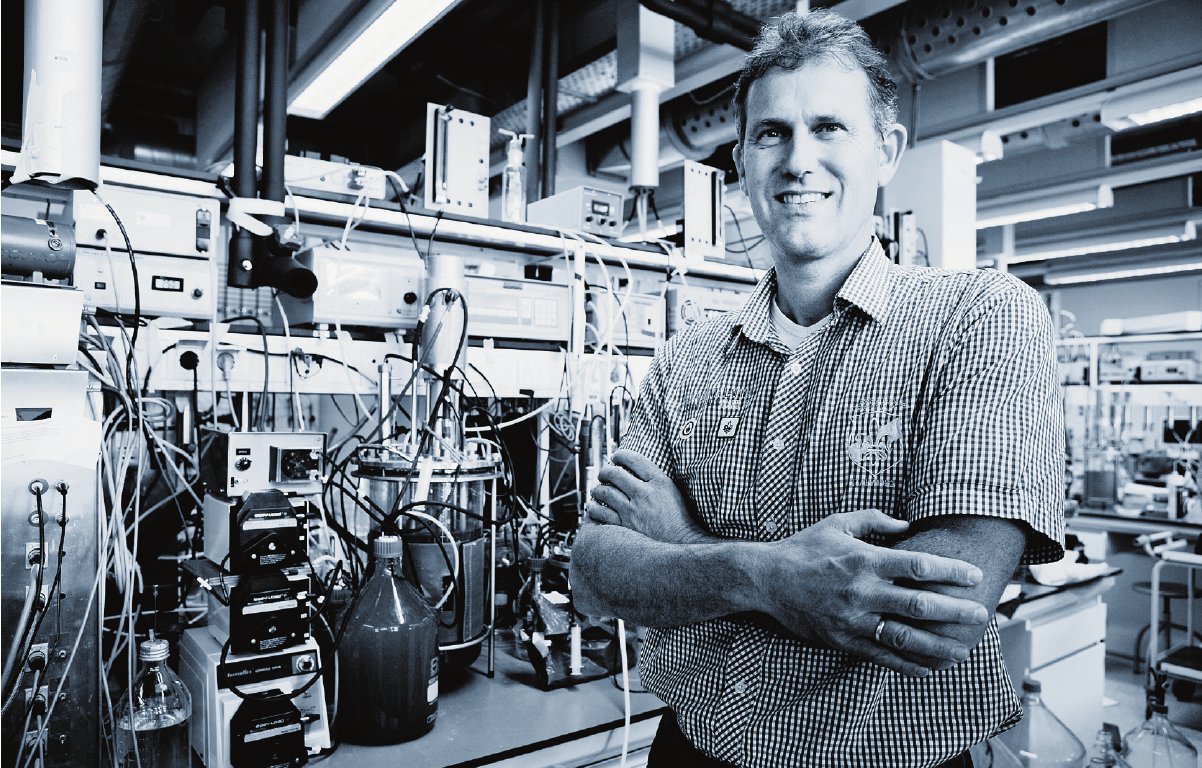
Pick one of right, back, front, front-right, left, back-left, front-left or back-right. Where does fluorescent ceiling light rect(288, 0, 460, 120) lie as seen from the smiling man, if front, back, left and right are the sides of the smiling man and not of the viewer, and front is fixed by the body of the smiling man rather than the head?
right

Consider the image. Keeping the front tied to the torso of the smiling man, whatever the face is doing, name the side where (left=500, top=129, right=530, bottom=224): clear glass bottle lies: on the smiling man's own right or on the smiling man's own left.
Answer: on the smiling man's own right

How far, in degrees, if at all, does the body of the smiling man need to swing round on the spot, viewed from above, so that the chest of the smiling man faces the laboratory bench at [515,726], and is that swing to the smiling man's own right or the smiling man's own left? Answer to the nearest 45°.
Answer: approximately 90° to the smiling man's own right

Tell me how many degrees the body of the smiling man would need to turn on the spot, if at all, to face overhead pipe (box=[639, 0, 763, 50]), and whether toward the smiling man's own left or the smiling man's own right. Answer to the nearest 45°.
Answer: approximately 135° to the smiling man's own right

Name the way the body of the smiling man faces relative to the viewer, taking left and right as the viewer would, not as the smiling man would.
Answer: facing the viewer and to the left of the viewer

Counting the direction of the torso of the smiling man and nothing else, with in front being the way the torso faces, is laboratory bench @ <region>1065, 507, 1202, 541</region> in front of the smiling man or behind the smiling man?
behind

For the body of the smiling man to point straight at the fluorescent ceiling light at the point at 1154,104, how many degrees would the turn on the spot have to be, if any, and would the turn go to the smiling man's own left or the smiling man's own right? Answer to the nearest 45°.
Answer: approximately 180°

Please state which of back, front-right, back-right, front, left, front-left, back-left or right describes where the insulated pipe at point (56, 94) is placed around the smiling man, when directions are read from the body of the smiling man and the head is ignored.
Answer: front-right

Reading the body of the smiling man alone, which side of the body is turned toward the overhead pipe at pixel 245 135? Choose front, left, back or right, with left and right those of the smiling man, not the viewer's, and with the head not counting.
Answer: right

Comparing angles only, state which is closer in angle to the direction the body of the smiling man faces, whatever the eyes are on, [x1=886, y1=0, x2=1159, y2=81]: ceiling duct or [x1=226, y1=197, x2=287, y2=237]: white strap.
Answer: the white strap

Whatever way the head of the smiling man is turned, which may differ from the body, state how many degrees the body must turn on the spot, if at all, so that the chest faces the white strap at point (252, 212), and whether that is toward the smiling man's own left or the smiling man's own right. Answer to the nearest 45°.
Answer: approximately 45° to the smiling man's own right

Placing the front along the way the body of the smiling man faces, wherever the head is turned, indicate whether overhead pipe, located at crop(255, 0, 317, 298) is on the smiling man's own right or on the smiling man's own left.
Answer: on the smiling man's own right
